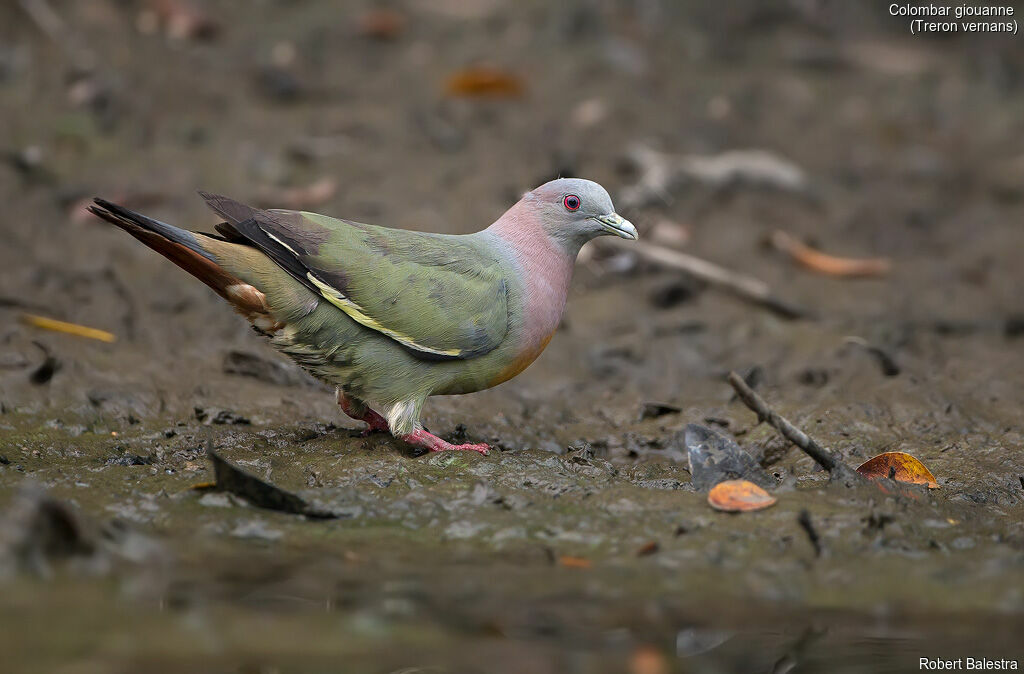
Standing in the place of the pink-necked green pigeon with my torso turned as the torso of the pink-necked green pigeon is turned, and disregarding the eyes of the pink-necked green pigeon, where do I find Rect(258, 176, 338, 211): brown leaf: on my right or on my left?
on my left

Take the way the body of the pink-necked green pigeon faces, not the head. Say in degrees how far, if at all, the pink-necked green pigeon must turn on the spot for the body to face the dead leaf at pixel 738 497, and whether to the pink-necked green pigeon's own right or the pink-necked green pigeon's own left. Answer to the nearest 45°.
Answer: approximately 45° to the pink-necked green pigeon's own right

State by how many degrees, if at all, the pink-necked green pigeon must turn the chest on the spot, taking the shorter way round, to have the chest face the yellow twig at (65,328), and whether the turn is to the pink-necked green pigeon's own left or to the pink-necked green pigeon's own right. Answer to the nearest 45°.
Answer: approximately 135° to the pink-necked green pigeon's own left

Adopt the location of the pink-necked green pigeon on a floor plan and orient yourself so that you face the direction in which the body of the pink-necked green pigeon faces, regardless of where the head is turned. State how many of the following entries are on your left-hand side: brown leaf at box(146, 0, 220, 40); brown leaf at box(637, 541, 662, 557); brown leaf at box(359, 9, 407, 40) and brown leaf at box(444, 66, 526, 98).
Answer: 3

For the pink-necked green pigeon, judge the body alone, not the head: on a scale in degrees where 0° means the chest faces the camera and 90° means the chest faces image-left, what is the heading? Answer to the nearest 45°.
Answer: approximately 270°

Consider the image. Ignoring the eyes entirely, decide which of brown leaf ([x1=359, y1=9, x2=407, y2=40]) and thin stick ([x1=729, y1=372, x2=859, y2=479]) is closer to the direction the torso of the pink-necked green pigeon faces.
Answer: the thin stick

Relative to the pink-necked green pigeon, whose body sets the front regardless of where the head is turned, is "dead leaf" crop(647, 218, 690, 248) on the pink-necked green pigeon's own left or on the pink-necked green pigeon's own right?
on the pink-necked green pigeon's own left

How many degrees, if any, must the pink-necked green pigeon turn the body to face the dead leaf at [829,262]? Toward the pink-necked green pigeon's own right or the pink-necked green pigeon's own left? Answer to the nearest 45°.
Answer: approximately 45° to the pink-necked green pigeon's own left

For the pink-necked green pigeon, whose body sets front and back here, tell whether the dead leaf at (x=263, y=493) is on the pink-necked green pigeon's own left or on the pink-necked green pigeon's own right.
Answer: on the pink-necked green pigeon's own right

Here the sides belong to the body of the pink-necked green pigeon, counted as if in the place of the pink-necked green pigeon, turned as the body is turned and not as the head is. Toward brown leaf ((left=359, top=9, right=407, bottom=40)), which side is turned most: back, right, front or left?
left
